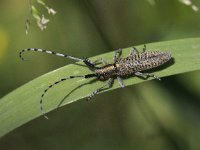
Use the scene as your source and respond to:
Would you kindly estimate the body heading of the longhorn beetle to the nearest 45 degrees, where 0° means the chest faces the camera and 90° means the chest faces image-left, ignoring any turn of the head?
approximately 90°
